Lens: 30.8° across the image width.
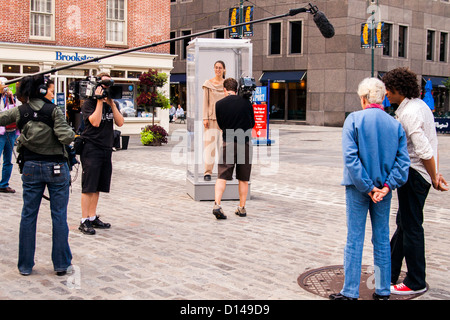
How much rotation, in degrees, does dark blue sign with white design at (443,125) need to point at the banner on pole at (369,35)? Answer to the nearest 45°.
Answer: approximately 135° to its right

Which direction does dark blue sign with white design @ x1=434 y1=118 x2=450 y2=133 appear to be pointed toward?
toward the camera

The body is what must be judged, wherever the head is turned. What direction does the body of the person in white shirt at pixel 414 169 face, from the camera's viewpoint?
to the viewer's left

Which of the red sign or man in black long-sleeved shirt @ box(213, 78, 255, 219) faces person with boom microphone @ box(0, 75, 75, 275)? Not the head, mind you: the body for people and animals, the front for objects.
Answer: the red sign

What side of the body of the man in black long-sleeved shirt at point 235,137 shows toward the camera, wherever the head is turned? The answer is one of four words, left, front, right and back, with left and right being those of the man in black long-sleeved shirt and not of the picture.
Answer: back

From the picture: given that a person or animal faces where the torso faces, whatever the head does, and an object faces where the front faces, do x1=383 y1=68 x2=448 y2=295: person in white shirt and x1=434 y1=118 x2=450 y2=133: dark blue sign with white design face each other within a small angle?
no

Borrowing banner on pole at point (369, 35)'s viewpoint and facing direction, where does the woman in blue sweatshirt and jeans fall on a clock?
The woman in blue sweatshirt and jeans is roughly at 12 o'clock from the banner on pole.

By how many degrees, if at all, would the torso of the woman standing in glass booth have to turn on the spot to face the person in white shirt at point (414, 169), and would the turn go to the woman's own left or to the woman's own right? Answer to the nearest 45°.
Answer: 0° — they already face them

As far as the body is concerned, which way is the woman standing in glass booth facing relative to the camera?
toward the camera

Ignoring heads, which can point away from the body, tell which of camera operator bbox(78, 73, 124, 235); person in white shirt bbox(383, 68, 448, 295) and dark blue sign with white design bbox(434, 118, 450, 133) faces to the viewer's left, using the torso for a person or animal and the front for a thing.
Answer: the person in white shirt

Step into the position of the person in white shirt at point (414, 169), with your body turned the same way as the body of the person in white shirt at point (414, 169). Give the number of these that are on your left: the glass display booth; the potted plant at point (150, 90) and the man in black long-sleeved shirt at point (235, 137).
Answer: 0

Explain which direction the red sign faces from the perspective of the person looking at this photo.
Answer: facing the viewer

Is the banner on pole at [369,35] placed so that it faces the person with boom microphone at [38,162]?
yes

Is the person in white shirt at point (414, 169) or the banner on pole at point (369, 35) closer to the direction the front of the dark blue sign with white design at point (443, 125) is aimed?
the person in white shirt

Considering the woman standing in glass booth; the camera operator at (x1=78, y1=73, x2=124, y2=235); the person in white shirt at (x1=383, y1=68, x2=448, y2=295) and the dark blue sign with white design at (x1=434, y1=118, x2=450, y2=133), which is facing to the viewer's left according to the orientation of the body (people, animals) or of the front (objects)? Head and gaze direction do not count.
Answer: the person in white shirt

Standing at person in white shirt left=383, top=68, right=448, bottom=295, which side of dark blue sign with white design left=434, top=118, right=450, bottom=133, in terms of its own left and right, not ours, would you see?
front

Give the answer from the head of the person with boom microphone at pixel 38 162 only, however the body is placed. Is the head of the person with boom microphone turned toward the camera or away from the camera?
away from the camera

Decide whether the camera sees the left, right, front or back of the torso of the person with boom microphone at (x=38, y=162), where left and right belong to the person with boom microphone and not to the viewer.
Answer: back
